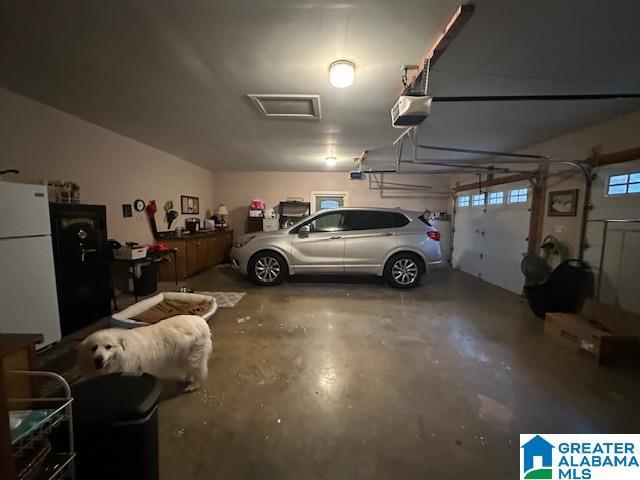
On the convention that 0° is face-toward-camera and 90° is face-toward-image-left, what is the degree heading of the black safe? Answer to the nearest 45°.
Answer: approximately 315°

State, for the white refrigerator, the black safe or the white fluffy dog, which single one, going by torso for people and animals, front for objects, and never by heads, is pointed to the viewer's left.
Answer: the white fluffy dog

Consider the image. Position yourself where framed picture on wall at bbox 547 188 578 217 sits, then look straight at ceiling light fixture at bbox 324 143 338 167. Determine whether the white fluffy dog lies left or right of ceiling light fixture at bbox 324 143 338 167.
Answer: left

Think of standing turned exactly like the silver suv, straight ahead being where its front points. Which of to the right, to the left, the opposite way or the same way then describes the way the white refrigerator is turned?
the opposite way

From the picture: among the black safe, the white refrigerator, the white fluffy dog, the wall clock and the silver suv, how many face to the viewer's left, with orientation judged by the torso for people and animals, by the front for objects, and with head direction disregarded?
2

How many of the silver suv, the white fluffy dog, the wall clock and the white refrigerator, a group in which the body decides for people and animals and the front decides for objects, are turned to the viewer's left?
2

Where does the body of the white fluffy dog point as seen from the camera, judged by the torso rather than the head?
to the viewer's left

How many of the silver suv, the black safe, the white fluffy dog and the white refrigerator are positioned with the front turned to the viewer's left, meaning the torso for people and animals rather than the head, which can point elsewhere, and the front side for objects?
2

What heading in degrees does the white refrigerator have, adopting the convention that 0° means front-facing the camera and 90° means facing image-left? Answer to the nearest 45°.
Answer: approximately 315°

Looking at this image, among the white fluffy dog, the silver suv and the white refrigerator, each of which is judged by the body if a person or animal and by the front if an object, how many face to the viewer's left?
2

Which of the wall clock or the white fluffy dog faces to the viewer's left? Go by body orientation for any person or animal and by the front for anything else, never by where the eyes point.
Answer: the white fluffy dog

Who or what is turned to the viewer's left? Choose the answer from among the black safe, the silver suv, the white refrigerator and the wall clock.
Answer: the silver suv
